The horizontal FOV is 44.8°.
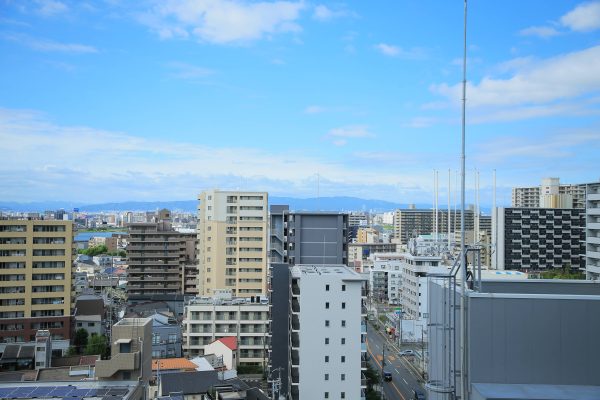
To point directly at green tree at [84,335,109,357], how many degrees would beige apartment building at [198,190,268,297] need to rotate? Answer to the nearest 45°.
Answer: approximately 45° to its right

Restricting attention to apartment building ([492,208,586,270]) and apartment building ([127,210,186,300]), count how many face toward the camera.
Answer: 2

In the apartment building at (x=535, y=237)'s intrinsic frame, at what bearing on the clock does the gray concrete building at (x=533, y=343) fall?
The gray concrete building is roughly at 12 o'clock from the apartment building.

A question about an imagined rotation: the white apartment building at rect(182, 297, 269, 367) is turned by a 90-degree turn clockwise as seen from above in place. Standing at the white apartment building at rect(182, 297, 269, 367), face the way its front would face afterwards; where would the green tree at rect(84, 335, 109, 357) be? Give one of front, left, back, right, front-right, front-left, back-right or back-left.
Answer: front

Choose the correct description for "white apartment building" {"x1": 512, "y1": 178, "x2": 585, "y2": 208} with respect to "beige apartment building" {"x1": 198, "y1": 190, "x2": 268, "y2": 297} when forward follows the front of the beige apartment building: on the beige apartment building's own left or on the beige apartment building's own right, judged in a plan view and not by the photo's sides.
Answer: on the beige apartment building's own left

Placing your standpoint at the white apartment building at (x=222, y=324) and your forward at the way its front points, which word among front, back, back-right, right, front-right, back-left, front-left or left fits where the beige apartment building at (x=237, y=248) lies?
back

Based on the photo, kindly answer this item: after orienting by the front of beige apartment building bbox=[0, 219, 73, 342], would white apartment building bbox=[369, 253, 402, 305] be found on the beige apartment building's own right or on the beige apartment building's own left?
on the beige apartment building's own left

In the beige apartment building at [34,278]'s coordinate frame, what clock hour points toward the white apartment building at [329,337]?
The white apartment building is roughly at 11 o'clock from the beige apartment building.
